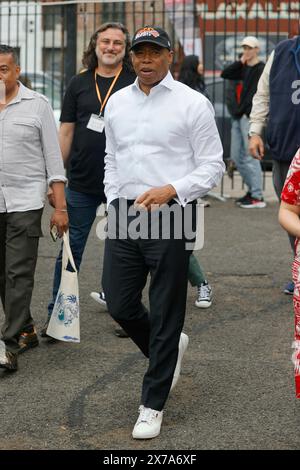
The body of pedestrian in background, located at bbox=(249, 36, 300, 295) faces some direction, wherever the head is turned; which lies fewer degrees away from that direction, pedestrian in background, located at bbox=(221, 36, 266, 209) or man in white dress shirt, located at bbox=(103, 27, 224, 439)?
the man in white dress shirt

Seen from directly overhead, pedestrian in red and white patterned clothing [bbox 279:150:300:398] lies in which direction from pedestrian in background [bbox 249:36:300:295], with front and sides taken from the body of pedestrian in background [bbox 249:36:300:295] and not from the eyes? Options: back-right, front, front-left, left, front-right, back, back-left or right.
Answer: front

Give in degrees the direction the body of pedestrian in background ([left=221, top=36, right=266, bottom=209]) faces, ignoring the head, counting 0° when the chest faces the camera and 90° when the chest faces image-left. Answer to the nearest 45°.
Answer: approximately 45°

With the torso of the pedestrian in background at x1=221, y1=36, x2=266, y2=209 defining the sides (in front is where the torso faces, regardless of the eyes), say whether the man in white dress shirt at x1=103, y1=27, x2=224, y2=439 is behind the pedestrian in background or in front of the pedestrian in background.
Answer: in front

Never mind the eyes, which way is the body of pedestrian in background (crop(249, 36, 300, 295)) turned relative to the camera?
toward the camera

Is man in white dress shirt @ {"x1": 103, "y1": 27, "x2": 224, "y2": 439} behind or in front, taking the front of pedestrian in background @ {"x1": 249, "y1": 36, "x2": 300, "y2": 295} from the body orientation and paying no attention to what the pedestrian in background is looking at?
in front

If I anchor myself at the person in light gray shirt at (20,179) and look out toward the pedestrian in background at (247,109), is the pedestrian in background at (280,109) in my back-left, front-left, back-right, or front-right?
front-right
